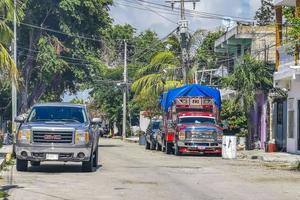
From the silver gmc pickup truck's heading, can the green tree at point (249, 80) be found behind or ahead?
behind

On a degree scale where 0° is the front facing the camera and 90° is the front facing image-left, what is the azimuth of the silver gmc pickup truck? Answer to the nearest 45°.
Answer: approximately 0°

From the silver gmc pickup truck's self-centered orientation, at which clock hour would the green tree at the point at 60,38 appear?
The green tree is roughly at 6 o'clock from the silver gmc pickup truck.

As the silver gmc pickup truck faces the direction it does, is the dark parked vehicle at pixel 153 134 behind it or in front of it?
behind

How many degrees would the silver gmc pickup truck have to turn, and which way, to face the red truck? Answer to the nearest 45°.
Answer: approximately 135° to its left
